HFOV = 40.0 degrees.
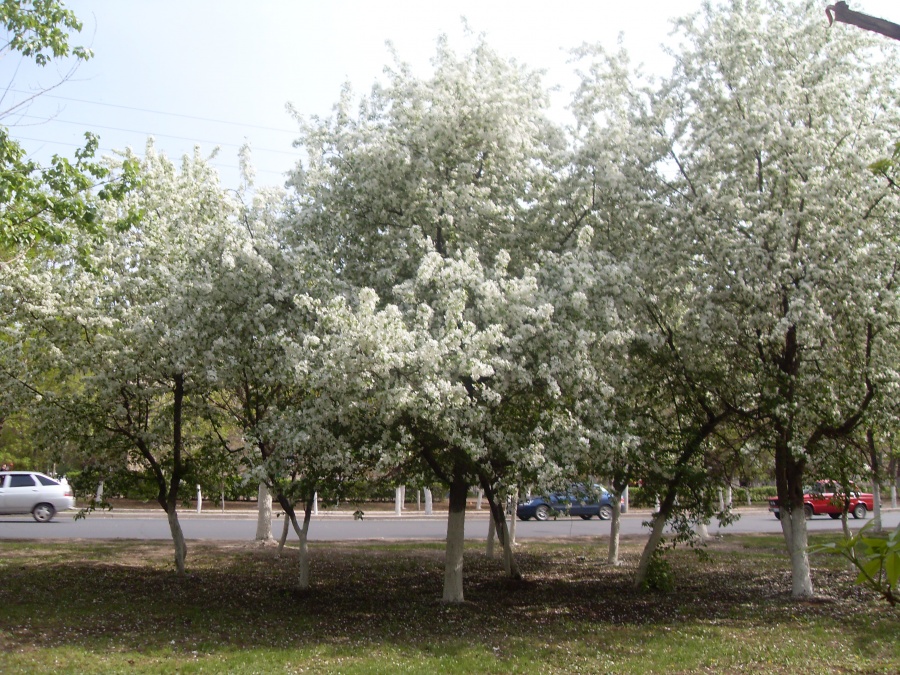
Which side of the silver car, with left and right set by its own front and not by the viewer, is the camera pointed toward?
left

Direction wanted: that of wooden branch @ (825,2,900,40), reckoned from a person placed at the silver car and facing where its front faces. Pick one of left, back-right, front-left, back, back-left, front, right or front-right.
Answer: left
